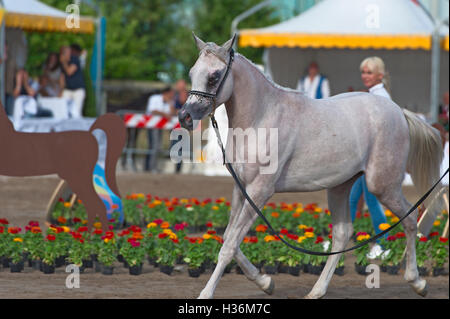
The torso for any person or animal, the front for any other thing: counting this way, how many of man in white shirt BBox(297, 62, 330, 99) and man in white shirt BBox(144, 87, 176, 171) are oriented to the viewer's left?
0

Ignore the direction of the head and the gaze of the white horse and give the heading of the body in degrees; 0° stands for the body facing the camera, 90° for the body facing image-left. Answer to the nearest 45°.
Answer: approximately 90°

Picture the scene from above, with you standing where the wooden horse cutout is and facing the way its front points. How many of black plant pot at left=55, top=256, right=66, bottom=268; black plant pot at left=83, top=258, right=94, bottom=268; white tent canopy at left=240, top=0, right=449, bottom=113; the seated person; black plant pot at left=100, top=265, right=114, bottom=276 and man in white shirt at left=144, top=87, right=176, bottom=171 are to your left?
3

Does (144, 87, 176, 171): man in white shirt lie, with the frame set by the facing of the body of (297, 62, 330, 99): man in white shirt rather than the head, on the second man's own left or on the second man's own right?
on the second man's own right

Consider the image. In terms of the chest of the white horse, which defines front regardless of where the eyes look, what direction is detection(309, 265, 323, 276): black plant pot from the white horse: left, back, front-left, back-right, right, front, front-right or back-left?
right

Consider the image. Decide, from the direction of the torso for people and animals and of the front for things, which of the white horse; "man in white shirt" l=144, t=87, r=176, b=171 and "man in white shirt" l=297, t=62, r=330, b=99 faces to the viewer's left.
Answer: the white horse

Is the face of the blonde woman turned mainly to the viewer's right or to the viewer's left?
to the viewer's left
